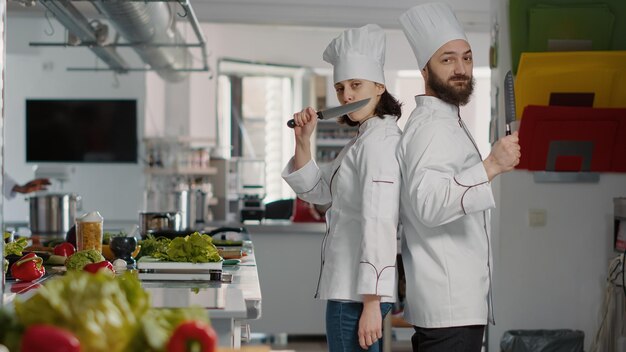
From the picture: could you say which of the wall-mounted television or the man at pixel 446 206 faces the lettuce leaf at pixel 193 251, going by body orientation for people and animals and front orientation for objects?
the wall-mounted television

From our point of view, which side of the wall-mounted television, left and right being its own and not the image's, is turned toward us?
front

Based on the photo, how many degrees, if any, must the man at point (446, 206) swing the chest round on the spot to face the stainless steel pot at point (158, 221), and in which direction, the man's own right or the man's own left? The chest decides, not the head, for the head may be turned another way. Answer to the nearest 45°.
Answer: approximately 135° to the man's own left

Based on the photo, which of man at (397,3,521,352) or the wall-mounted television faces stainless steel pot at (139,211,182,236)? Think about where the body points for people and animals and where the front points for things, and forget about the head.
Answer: the wall-mounted television

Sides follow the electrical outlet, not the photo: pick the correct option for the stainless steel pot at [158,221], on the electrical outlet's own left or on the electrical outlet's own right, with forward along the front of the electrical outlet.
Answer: on the electrical outlet's own right

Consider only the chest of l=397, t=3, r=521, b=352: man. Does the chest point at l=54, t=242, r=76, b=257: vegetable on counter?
no

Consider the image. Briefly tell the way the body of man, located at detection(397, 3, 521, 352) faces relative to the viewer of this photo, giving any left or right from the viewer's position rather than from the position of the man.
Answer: facing to the right of the viewer

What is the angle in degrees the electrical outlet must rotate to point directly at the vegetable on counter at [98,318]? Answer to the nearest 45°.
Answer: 0° — it already faces it

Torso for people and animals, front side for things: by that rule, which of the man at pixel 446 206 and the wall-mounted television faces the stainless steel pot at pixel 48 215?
the wall-mounted television

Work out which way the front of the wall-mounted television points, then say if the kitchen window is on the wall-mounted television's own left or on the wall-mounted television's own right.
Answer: on the wall-mounted television's own left

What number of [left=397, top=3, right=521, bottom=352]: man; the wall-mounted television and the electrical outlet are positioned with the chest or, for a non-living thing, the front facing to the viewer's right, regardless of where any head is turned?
1

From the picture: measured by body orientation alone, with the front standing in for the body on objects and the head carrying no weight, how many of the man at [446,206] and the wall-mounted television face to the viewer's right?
1

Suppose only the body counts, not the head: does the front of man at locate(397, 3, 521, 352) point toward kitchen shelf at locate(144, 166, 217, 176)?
no
